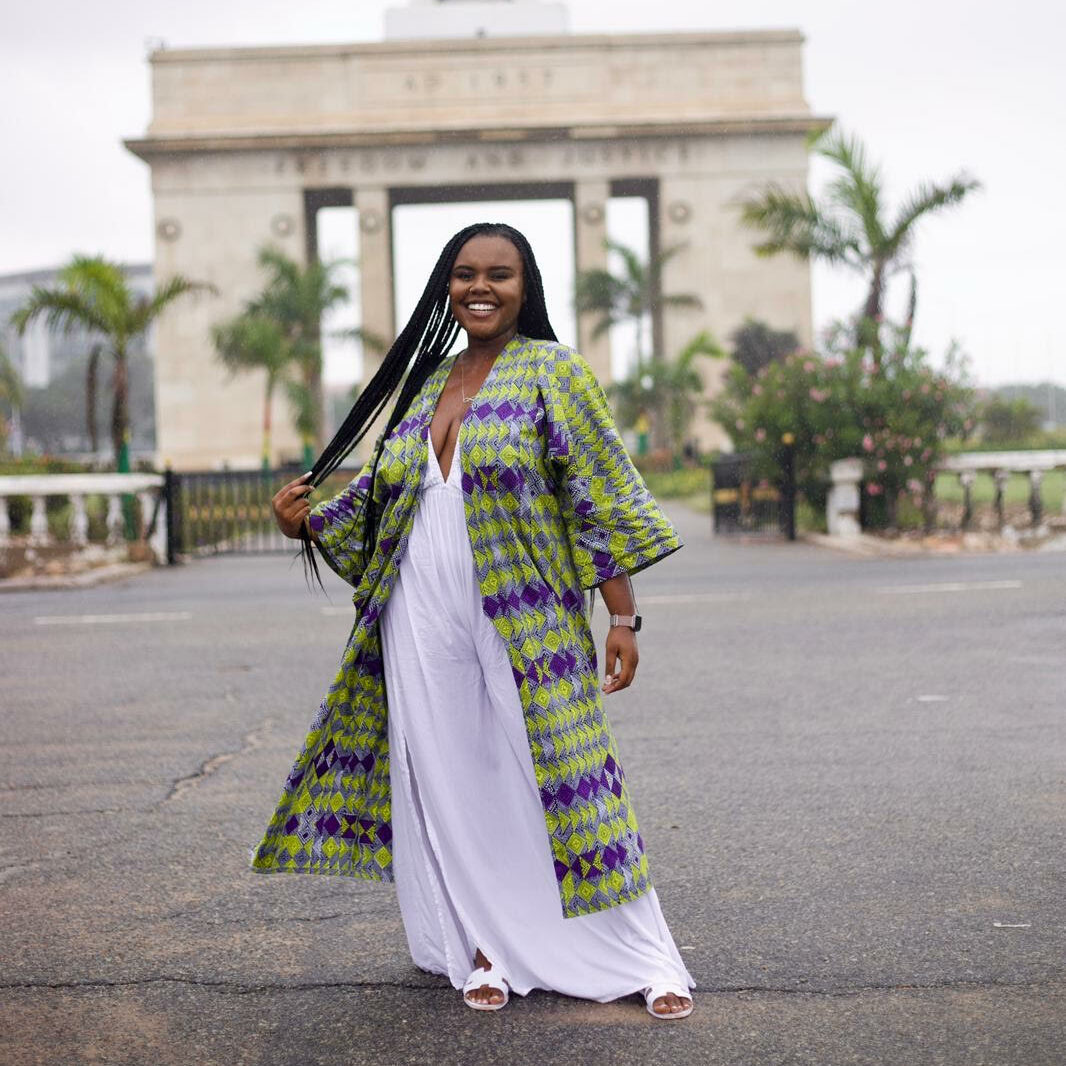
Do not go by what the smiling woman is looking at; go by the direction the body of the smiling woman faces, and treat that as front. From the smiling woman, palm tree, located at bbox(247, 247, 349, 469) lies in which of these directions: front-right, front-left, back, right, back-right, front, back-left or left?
back

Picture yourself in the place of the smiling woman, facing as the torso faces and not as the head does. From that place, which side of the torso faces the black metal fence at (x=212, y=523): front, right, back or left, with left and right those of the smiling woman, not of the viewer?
back

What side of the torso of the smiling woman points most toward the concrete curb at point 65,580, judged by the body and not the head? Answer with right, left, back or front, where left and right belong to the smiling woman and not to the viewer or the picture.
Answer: back

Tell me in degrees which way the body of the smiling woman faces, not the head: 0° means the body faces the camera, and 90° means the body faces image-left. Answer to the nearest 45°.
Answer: approximately 0°

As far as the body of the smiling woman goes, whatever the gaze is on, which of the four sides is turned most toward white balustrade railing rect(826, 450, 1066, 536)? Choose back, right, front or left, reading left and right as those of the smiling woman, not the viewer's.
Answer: back

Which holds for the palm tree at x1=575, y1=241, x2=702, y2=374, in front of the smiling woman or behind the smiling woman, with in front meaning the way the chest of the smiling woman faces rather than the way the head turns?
behind

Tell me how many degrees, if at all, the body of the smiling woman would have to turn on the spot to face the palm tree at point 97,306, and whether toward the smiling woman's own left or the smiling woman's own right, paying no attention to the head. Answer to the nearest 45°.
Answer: approximately 180°
